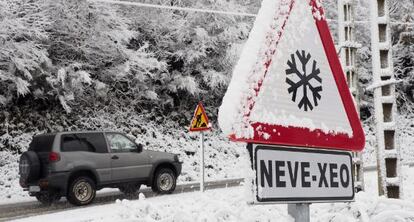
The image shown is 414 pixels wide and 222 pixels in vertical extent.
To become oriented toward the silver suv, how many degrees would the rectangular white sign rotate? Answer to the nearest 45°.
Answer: approximately 180°

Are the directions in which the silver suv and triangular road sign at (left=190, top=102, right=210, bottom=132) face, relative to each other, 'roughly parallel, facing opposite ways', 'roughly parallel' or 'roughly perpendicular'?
roughly perpendicular

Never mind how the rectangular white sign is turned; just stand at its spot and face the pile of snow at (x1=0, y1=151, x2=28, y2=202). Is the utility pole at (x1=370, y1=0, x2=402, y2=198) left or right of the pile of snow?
right

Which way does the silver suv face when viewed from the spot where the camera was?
facing away from the viewer and to the right of the viewer

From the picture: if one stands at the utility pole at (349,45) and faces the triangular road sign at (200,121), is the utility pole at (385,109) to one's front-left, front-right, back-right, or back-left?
back-left

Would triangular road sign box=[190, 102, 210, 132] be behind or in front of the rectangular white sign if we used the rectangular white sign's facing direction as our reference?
behind

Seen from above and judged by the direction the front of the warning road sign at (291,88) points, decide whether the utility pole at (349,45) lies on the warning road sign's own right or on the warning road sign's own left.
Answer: on the warning road sign's own left

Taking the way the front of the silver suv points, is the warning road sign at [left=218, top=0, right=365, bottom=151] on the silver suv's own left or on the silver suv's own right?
on the silver suv's own right

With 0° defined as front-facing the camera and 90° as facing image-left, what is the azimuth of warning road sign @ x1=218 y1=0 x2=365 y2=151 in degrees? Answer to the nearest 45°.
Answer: approximately 315°
